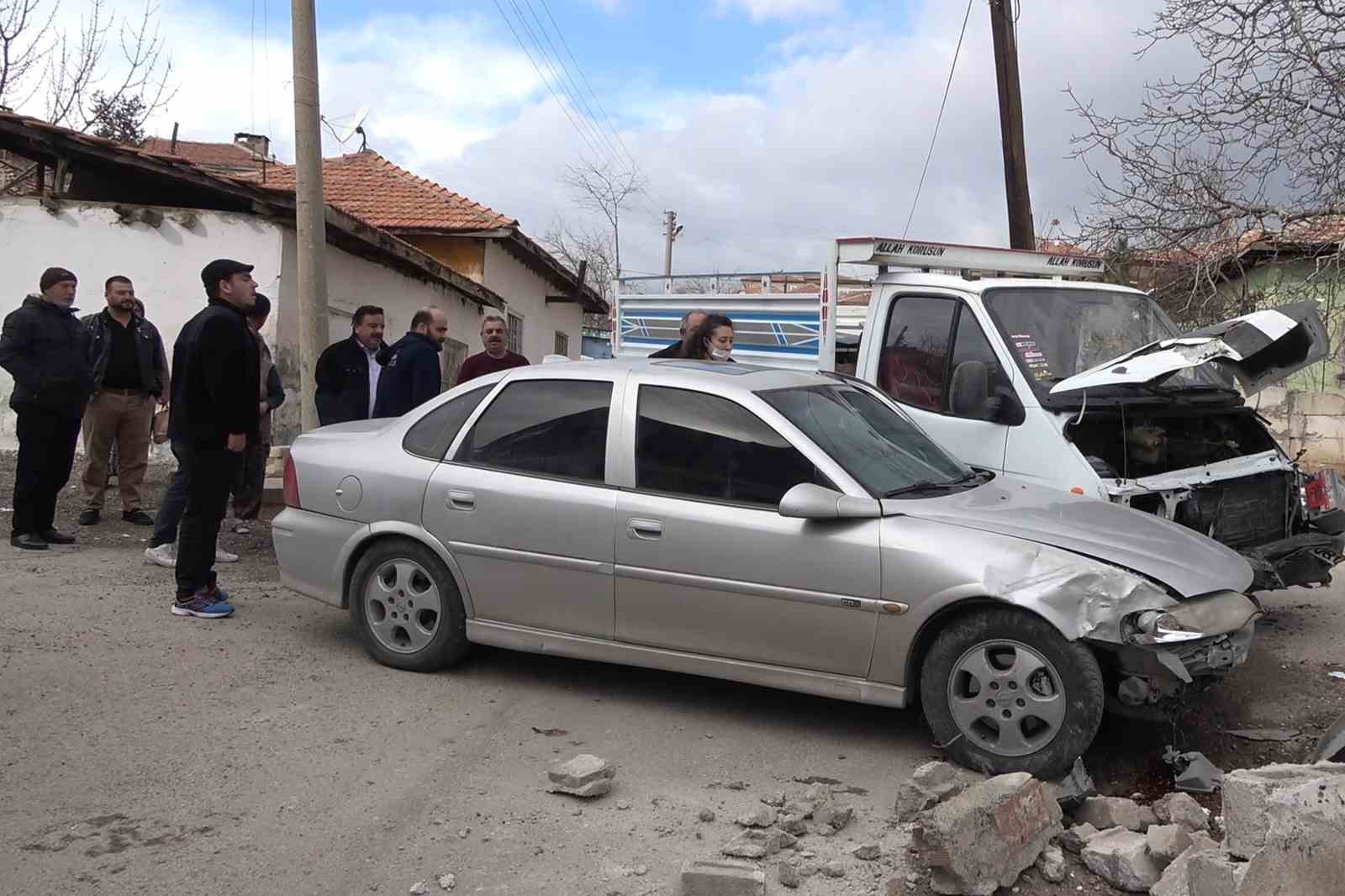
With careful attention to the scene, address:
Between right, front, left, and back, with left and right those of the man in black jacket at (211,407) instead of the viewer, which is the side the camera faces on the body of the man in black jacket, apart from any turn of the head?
right

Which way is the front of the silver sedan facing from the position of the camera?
facing the viewer and to the right of the viewer

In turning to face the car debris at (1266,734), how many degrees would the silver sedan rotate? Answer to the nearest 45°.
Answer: approximately 45° to its left

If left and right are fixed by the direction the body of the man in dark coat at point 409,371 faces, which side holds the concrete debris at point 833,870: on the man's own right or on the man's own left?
on the man's own right

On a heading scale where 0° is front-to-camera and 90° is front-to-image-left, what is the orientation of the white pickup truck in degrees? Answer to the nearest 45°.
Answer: approximately 315°

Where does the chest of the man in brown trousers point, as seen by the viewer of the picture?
toward the camera

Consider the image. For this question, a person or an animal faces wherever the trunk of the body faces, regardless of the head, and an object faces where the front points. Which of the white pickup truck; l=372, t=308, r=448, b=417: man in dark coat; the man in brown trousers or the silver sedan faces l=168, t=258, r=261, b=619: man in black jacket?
the man in brown trousers

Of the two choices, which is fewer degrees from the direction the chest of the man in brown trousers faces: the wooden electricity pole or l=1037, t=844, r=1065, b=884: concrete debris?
the concrete debris

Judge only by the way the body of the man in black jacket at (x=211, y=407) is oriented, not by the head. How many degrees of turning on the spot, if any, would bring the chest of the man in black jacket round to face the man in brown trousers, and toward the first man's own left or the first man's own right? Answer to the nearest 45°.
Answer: approximately 90° to the first man's own left

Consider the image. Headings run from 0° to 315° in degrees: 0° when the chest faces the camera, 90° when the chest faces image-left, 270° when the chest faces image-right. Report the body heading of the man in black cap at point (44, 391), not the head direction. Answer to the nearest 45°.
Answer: approximately 315°

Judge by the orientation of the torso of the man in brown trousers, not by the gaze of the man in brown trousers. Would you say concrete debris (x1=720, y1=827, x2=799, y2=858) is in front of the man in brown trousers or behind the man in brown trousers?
in front
